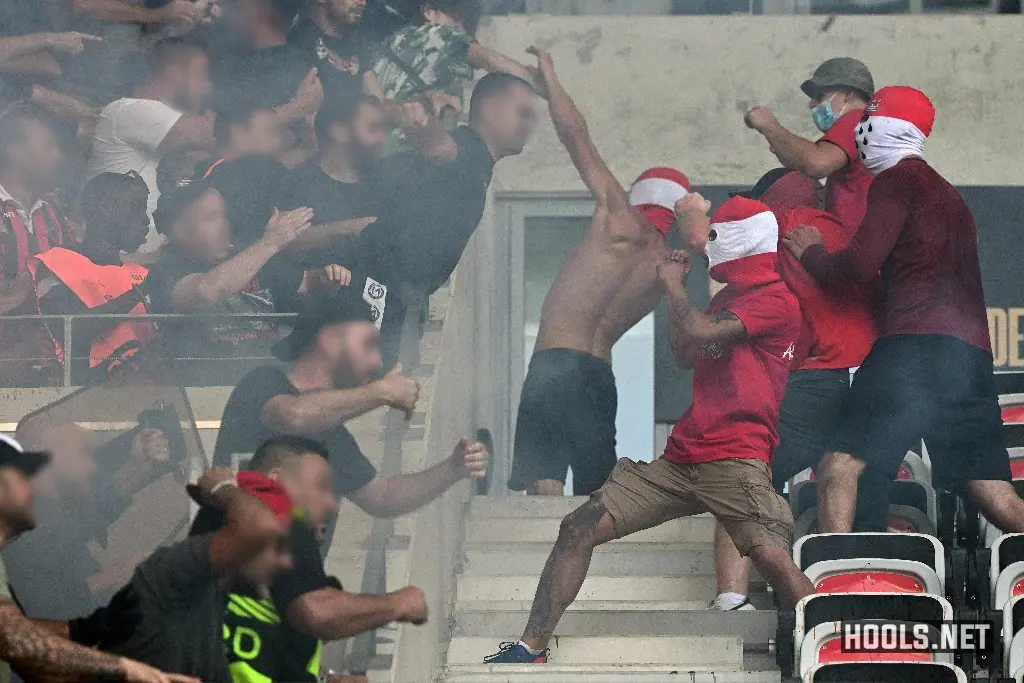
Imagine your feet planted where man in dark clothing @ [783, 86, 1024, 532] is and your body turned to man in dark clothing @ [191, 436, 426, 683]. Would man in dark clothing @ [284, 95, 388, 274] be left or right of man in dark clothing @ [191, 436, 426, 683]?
right

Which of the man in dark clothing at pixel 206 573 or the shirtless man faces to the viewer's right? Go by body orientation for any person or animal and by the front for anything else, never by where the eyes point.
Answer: the man in dark clothing

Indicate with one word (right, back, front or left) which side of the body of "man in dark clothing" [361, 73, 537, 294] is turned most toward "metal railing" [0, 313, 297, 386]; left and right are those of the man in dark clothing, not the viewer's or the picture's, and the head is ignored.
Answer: back

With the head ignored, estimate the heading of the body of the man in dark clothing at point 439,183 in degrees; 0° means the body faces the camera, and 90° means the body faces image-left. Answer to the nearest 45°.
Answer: approximately 270°

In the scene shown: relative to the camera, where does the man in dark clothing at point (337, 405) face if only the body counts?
to the viewer's right

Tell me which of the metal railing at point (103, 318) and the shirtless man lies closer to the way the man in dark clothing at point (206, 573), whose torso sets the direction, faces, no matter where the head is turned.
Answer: the shirtless man
